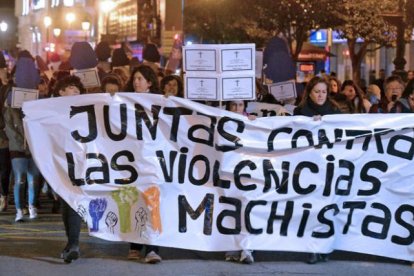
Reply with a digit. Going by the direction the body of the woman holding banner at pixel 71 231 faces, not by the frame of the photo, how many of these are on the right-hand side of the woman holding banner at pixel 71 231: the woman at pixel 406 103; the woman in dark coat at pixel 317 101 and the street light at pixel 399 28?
0

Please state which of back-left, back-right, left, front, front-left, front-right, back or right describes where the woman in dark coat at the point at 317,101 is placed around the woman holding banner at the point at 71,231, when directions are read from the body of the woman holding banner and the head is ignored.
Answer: left

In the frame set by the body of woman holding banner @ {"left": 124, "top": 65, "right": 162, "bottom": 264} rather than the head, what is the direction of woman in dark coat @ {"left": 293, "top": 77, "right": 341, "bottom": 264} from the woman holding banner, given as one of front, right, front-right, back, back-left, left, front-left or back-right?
left

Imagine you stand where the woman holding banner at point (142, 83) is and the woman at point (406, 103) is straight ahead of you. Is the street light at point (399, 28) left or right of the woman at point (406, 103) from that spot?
left

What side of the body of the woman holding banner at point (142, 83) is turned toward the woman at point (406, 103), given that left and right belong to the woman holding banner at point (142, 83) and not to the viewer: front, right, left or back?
left

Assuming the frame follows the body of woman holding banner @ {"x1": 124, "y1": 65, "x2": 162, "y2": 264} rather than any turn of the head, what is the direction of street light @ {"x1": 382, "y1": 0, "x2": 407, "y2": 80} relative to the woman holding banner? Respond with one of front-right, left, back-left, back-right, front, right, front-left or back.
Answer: back-left

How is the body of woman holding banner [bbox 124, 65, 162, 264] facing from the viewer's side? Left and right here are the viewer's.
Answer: facing the viewer

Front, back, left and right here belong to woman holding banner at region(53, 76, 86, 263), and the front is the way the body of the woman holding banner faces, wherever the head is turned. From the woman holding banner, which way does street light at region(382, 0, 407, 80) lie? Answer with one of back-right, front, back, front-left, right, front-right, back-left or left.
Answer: back-left

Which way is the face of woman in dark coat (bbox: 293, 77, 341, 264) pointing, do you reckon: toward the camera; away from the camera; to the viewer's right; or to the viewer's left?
toward the camera

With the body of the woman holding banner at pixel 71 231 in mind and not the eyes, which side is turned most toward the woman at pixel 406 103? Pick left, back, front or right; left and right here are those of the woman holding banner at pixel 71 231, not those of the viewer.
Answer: left

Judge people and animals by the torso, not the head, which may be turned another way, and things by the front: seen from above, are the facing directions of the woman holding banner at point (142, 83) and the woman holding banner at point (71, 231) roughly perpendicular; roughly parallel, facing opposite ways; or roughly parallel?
roughly parallel
